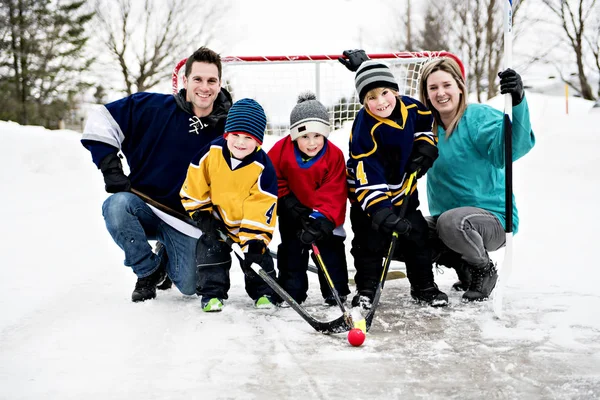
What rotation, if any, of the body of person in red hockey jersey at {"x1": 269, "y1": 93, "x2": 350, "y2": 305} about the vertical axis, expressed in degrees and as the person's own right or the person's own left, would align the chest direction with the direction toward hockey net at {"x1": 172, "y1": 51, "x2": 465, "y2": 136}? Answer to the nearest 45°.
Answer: approximately 180°

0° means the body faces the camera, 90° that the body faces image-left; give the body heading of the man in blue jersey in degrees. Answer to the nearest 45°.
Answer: approximately 0°

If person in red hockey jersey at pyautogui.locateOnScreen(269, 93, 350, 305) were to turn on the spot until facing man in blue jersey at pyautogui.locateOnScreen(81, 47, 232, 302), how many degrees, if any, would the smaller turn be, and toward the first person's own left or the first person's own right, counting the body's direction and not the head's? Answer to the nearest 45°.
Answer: approximately 90° to the first person's own right

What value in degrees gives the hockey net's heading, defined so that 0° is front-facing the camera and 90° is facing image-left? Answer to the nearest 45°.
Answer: approximately 0°

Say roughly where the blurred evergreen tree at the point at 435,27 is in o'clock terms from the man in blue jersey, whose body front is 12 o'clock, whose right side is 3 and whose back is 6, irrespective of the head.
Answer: The blurred evergreen tree is roughly at 7 o'clock from the man in blue jersey.

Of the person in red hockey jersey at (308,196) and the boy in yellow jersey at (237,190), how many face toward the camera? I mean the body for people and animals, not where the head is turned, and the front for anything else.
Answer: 2
